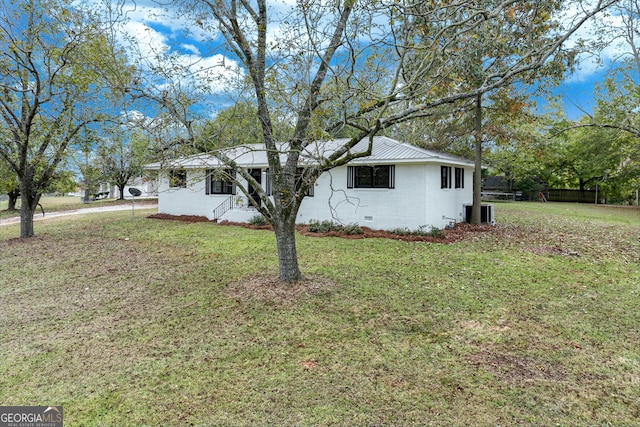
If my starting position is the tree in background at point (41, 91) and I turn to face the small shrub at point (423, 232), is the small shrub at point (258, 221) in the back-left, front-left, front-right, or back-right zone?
front-left

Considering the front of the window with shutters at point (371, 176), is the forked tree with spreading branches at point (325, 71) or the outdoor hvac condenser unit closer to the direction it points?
the forked tree with spreading branches

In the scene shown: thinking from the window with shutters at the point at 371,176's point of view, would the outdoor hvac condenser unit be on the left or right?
on its left

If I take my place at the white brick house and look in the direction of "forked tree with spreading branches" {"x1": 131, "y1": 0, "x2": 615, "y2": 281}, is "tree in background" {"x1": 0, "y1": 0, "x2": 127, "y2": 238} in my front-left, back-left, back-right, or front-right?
front-right

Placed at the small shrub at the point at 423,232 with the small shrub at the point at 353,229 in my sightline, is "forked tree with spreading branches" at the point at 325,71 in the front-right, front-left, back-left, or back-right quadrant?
front-left

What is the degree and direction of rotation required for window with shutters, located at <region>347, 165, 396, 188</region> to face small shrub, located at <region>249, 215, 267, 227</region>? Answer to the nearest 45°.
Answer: approximately 90° to its right

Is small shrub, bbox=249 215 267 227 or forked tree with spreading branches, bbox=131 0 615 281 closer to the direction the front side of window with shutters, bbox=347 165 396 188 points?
the forked tree with spreading branches

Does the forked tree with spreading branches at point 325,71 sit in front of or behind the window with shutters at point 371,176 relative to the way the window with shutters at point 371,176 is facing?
in front

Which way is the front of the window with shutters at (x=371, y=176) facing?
toward the camera

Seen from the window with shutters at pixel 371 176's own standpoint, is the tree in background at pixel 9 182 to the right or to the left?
on its right

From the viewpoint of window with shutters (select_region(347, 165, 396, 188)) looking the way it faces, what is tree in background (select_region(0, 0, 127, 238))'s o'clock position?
The tree in background is roughly at 2 o'clock from the window with shutters.
